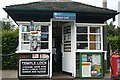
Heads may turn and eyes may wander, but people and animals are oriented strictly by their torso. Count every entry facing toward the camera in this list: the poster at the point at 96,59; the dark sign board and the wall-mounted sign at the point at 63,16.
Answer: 3

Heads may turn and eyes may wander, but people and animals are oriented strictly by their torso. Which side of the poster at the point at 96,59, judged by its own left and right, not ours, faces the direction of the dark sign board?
right

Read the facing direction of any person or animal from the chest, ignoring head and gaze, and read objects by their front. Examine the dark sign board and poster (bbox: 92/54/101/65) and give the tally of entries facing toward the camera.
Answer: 2
